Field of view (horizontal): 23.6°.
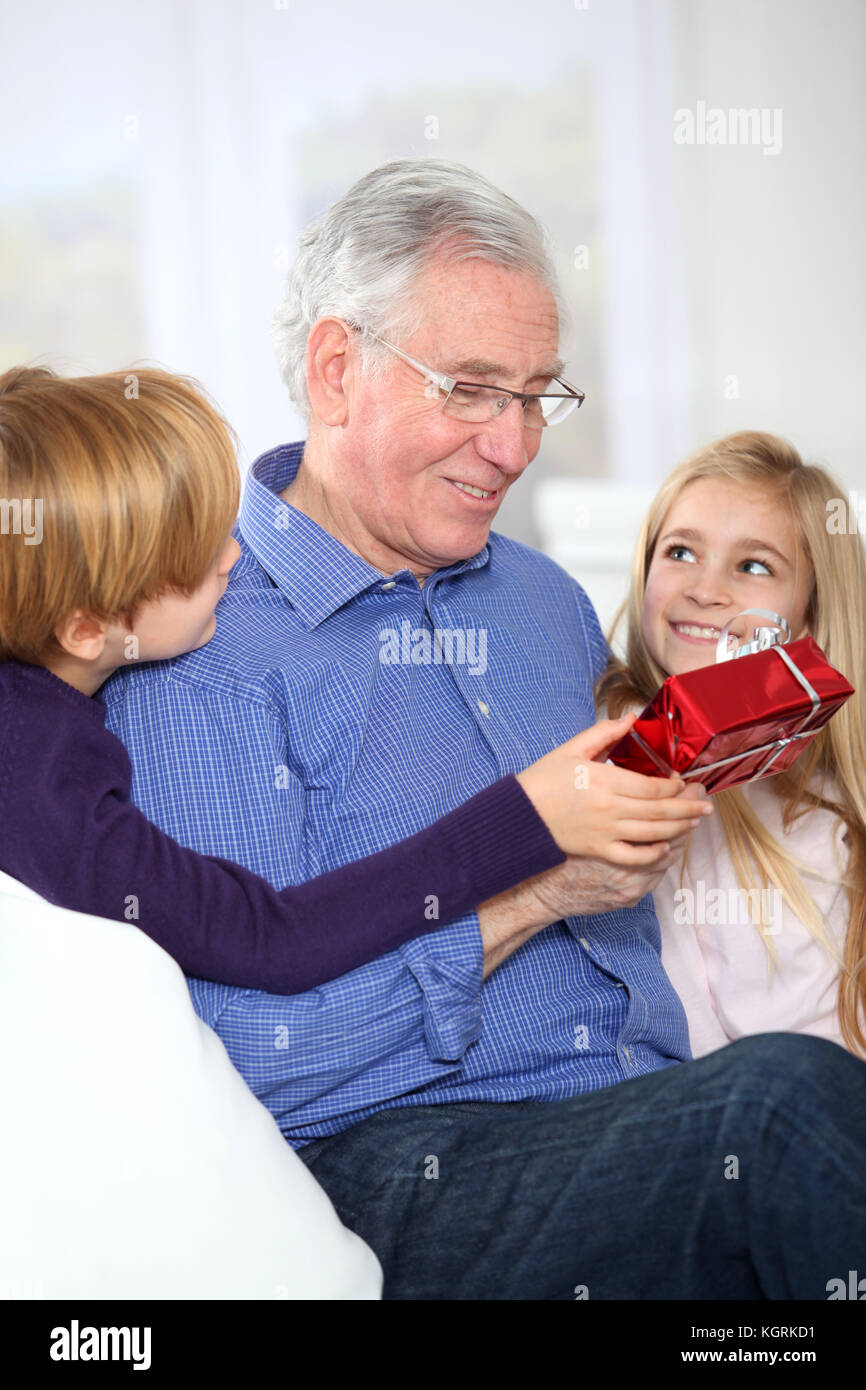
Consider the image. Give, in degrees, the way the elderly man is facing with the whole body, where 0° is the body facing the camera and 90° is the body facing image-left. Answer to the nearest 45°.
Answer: approximately 315°

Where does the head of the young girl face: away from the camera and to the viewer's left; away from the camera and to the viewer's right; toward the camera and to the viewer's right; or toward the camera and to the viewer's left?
toward the camera and to the viewer's left

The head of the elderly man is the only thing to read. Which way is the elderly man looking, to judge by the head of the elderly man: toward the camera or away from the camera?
toward the camera

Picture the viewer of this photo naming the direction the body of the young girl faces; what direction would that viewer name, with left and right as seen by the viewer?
facing the viewer and to the left of the viewer

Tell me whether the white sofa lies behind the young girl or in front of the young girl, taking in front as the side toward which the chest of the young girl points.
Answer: in front
